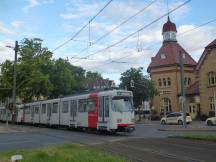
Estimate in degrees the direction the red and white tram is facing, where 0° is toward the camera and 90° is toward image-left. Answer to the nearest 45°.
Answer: approximately 315°
